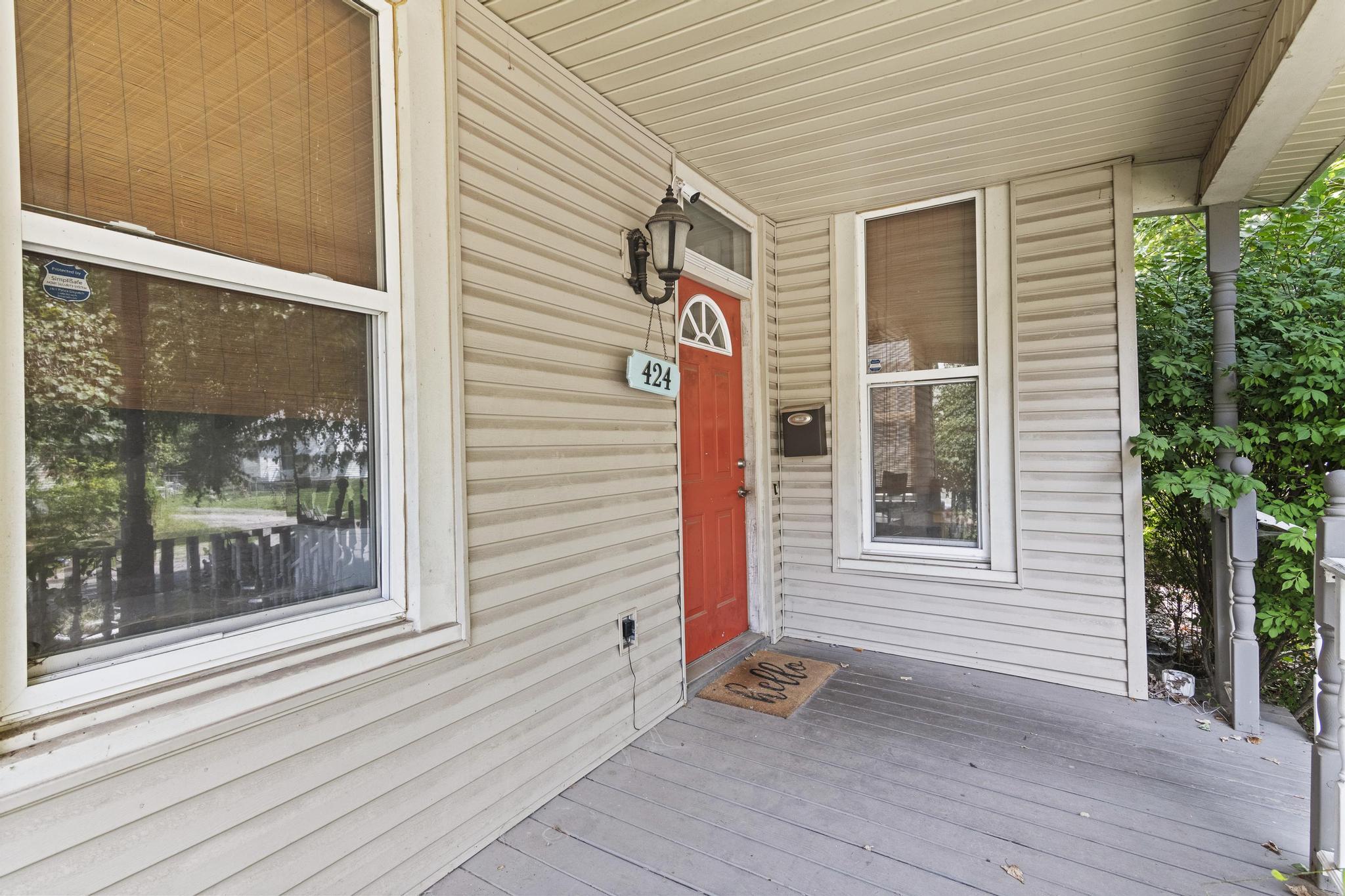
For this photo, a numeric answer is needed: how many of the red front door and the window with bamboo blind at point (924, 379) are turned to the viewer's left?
0

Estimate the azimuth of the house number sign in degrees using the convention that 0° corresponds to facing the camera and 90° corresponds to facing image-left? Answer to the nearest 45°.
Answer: approximately 315°

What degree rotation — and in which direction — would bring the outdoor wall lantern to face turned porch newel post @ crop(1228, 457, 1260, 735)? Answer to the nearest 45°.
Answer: approximately 45° to its left

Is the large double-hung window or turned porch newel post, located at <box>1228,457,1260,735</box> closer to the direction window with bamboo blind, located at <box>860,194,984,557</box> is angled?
the large double-hung window

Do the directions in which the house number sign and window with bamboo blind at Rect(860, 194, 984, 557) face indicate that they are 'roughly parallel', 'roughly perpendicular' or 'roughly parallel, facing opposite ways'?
roughly perpendicular

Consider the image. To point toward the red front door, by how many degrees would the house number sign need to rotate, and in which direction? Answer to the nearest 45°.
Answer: approximately 90° to its left

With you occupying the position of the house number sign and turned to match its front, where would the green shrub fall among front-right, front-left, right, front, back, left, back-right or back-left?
front-left

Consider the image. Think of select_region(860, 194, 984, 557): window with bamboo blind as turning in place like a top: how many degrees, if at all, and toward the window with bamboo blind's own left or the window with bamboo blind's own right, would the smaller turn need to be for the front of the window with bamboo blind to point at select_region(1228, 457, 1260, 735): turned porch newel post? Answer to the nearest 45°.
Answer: approximately 90° to the window with bamboo blind's own left

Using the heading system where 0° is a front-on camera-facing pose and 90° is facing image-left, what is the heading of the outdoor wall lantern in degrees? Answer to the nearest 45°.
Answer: approximately 315°

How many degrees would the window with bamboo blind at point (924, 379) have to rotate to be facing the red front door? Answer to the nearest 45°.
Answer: approximately 45° to its right

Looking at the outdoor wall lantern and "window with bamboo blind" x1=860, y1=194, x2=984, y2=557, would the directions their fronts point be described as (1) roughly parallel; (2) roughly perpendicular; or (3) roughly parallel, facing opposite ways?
roughly perpendicular
